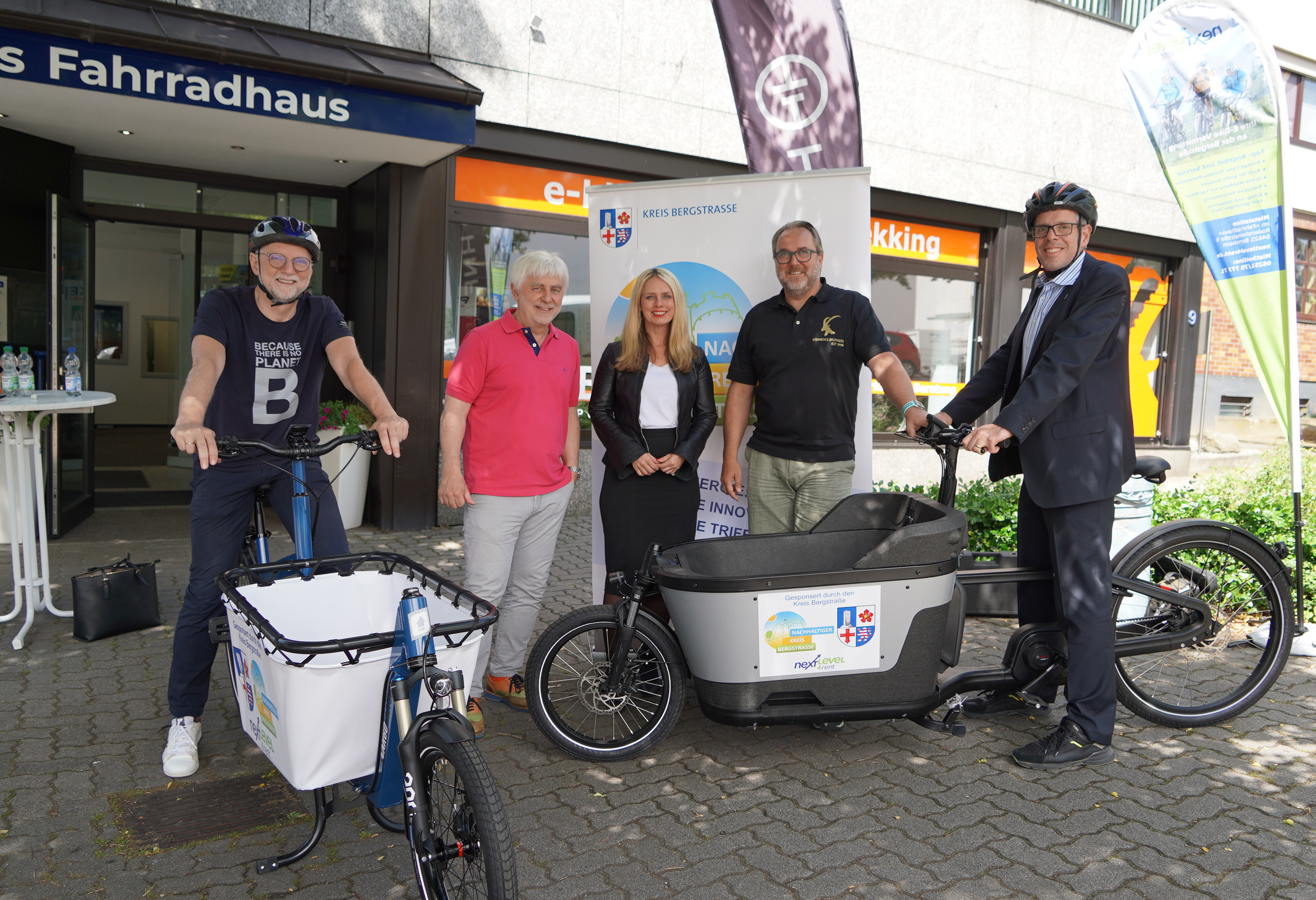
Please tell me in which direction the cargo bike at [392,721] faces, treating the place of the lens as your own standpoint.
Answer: facing the viewer and to the right of the viewer

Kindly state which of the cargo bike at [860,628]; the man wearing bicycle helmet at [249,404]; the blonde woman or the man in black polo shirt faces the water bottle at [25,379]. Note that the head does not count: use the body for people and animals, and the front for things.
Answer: the cargo bike

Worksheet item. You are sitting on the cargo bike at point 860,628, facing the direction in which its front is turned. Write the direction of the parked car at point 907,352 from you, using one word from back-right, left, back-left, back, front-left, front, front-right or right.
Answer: right

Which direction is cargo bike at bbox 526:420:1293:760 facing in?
to the viewer's left

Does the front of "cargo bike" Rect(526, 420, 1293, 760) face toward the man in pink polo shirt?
yes

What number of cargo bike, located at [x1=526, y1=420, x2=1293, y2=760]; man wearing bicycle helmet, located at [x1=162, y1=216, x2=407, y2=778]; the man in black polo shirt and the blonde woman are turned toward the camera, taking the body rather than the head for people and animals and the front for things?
3

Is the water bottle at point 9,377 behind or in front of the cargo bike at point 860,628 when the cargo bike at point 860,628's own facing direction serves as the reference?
in front

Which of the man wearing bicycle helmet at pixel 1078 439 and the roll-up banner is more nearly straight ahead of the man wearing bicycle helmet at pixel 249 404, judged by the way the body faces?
the man wearing bicycle helmet

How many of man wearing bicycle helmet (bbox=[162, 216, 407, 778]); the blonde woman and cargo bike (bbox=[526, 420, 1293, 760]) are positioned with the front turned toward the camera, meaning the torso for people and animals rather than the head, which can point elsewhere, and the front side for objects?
2

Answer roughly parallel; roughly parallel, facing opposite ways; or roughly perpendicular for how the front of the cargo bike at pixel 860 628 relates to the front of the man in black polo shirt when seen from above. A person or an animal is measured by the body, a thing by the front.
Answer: roughly perpendicular

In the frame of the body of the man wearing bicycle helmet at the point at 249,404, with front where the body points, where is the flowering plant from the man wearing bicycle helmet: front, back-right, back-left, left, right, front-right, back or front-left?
back

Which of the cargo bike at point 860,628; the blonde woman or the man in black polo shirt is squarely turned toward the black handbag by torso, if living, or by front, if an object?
the cargo bike
